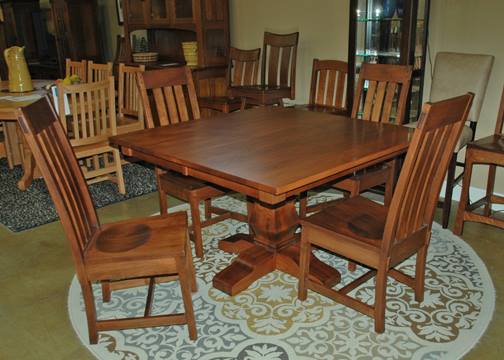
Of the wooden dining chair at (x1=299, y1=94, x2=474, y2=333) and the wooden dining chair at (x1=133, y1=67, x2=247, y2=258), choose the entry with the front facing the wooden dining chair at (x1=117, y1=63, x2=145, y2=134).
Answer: the wooden dining chair at (x1=299, y1=94, x2=474, y2=333)

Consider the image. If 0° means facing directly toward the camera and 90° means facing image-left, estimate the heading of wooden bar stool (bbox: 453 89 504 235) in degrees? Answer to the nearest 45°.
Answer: approximately 45°

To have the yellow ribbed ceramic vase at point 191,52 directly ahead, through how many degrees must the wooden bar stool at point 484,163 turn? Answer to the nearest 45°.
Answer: approximately 90° to its right

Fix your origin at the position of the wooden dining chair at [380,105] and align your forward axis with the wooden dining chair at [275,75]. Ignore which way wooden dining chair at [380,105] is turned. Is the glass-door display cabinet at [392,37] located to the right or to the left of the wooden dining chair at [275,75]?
right

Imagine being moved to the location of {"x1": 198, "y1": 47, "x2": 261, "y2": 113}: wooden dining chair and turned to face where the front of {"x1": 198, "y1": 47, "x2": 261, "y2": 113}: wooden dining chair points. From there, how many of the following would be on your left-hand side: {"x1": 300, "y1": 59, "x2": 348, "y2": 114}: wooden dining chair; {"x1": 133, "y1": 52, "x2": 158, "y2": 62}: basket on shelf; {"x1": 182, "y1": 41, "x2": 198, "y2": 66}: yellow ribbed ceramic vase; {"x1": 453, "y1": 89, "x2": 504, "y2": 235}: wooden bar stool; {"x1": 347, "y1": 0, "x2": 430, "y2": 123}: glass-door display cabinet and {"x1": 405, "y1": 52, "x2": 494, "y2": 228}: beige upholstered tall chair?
4

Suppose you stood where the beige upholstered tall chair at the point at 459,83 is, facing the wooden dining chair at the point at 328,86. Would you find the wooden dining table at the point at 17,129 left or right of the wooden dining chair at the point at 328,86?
left

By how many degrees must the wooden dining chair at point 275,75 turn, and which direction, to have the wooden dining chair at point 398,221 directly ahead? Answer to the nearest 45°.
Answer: approximately 45° to its left

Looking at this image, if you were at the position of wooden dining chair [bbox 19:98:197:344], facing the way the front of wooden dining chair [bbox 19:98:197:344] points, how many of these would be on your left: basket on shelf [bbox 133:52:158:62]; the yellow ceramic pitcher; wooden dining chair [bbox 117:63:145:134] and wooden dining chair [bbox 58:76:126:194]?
4

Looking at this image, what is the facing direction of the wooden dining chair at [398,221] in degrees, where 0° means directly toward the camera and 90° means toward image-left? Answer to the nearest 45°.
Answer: approximately 135°

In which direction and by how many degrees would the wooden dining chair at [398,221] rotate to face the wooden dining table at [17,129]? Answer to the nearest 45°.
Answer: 0° — it already faces it

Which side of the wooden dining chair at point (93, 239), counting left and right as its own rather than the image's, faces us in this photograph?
right
